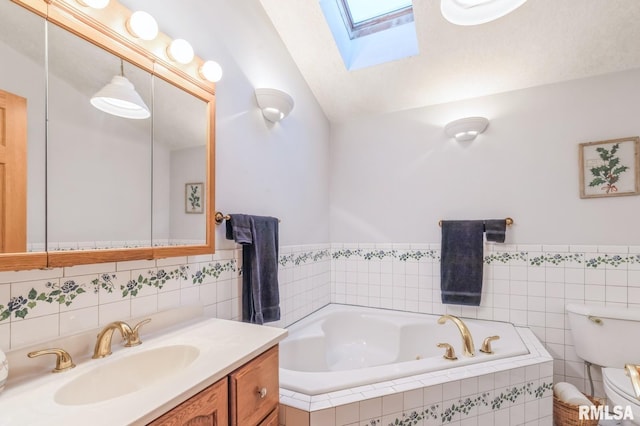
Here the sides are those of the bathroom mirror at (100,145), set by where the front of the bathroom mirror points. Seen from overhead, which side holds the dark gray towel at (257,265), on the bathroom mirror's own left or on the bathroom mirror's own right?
on the bathroom mirror's own left

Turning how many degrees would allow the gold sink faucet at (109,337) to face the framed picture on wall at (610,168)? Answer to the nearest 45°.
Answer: approximately 45° to its left

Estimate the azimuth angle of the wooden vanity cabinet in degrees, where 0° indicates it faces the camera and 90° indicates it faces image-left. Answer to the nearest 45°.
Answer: approximately 315°
